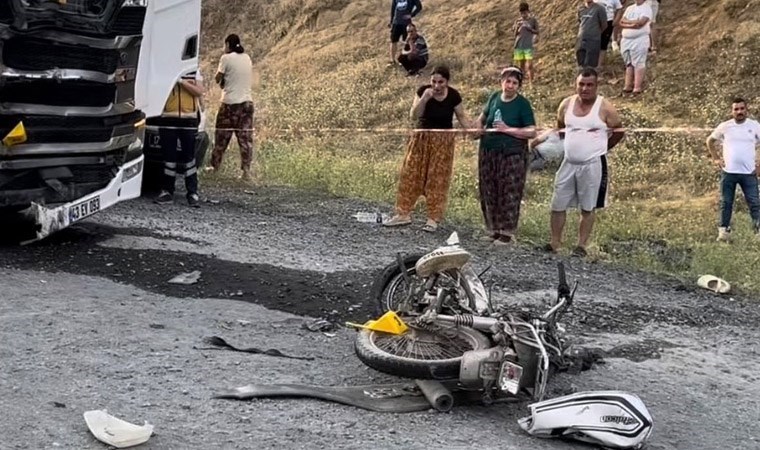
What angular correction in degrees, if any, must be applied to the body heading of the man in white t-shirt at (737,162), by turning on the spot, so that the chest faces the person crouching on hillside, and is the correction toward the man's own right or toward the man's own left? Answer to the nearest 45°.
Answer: approximately 135° to the man's own right

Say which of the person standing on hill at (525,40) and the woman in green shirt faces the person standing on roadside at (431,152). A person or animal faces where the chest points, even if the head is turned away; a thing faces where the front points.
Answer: the person standing on hill at (525,40)

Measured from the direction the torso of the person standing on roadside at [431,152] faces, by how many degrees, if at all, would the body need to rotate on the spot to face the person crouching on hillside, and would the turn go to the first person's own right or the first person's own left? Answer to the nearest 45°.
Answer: approximately 180°

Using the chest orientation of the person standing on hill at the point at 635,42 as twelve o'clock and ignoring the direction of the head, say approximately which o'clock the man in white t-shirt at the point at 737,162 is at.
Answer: The man in white t-shirt is roughly at 10 o'clock from the person standing on hill.

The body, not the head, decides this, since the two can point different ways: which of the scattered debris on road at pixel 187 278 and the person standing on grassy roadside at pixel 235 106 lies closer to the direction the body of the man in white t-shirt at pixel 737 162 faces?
the scattered debris on road

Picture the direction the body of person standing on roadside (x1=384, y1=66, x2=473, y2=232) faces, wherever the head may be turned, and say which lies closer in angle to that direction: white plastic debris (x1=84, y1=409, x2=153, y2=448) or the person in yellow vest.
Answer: the white plastic debris

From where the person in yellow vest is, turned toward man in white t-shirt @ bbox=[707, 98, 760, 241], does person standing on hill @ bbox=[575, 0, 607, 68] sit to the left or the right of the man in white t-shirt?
left
